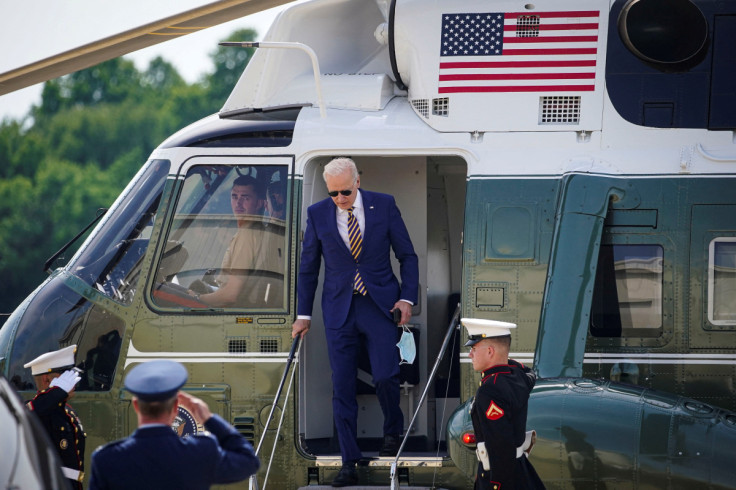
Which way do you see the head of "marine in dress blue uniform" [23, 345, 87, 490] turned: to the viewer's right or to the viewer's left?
to the viewer's right

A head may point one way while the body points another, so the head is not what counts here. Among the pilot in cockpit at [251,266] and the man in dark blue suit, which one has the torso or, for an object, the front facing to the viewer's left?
the pilot in cockpit

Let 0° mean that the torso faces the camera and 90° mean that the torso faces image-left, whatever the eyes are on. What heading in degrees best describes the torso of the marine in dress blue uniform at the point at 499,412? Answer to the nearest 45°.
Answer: approximately 90°

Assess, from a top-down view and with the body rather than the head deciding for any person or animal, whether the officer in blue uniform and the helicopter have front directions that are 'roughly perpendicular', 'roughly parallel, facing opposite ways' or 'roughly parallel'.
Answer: roughly perpendicular

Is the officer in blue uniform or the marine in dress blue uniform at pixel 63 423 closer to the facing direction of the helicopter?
the marine in dress blue uniform

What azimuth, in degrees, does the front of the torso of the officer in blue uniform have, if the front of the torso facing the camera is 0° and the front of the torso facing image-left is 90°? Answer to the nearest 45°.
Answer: approximately 180°

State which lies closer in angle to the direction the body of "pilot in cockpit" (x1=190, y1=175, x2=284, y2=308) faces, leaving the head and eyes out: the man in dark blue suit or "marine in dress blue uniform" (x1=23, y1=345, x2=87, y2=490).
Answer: the marine in dress blue uniform

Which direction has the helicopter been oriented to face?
to the viewer's left

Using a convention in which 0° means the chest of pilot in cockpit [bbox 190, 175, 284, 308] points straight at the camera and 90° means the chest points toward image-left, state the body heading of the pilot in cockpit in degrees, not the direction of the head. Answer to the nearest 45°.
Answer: approximately 90°

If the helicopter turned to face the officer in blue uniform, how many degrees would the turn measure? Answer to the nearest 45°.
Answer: approximately 45° to its left

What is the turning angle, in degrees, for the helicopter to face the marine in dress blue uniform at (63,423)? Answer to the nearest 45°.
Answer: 0° — it already faces them

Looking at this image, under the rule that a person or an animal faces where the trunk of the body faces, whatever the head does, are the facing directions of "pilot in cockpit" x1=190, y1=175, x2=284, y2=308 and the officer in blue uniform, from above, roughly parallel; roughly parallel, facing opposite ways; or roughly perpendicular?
roughly perpendicular

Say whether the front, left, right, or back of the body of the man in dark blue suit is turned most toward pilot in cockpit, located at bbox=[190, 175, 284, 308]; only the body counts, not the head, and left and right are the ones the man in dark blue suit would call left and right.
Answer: right
